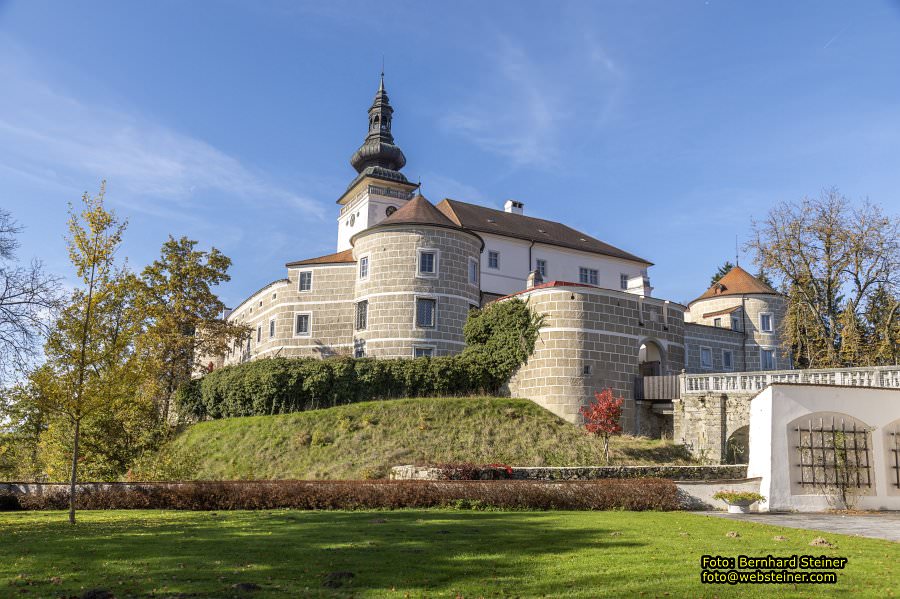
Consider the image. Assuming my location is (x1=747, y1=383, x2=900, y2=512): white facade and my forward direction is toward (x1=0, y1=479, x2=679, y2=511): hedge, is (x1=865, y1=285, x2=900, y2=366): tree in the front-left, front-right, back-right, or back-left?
back-right

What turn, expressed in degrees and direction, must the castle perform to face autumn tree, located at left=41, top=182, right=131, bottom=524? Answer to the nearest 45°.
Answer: approximately 45° to its right

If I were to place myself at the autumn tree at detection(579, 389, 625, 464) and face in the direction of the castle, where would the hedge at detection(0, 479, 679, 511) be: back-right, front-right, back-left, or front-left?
back-left

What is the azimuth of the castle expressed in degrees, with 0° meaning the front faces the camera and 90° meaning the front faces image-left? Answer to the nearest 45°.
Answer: approximately 315°

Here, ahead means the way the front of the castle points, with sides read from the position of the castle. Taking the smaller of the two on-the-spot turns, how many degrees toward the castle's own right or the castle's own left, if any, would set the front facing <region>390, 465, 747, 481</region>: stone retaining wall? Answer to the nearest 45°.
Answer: approximately 45° to the castle's own right

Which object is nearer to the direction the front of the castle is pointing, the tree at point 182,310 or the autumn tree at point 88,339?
the autumn tree

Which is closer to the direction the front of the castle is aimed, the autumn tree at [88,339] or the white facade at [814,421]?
the white facade
